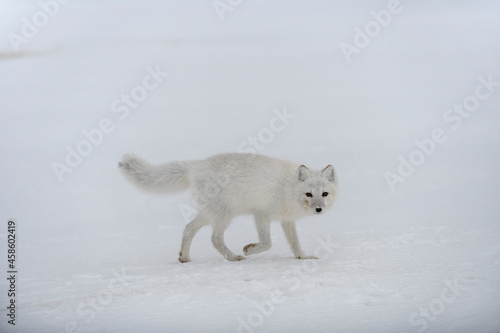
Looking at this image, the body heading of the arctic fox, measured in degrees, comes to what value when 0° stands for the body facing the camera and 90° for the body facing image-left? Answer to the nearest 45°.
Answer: approximately 270°
